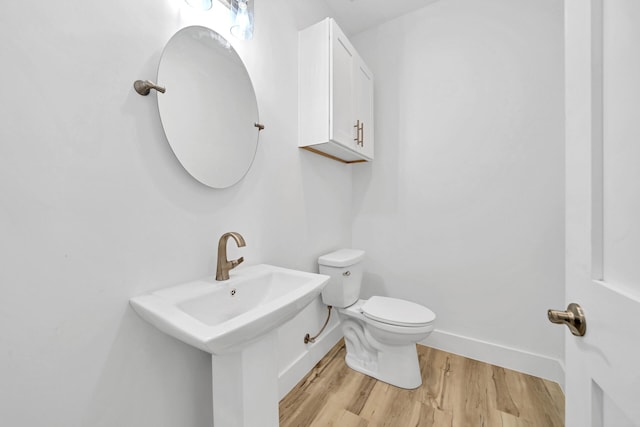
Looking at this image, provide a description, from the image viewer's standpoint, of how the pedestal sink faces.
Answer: facing the viewer and to the right of the viewer

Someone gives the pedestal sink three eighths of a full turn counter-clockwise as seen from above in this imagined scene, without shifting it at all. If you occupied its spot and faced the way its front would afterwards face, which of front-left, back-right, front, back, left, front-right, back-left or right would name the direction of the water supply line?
front-right

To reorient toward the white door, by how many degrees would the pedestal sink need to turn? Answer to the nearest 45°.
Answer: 0° — it already faces it

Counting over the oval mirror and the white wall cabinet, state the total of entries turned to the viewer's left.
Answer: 0

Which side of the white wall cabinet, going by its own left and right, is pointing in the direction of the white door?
front

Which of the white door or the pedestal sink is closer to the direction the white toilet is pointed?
the white door

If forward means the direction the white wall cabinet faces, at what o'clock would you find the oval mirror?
The oval mirror is roughly at 3 o'clock from the white wall cabinet.

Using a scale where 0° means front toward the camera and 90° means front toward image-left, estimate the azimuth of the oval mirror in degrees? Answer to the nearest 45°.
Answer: approximately 315°
